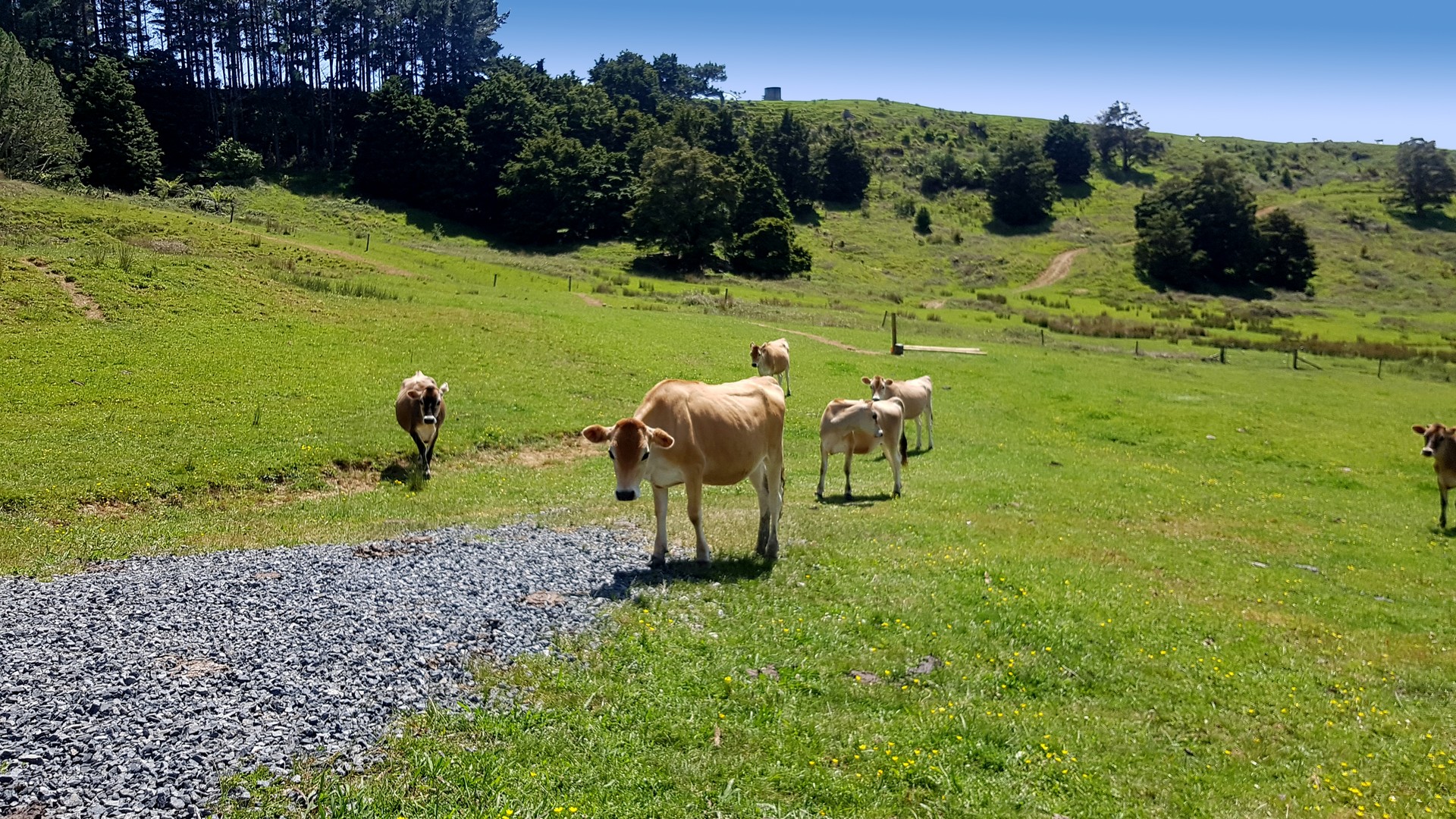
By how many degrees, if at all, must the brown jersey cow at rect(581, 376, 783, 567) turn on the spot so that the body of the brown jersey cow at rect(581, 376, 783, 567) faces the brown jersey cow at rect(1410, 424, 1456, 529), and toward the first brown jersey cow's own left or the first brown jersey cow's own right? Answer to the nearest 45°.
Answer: approximately 180°

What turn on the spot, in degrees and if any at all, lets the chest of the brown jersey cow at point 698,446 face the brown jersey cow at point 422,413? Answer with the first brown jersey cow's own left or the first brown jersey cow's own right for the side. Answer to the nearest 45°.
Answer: approximately 90° to the first brown jersey cow's own right

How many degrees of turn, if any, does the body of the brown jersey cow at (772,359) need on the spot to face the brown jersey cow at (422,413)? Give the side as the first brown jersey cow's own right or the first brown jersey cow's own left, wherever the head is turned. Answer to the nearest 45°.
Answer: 0° — it already faces it

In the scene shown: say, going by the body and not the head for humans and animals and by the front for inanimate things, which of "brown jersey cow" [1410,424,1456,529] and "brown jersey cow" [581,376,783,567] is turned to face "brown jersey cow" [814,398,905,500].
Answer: "brown jersey cow" [1410,424,1456,529]

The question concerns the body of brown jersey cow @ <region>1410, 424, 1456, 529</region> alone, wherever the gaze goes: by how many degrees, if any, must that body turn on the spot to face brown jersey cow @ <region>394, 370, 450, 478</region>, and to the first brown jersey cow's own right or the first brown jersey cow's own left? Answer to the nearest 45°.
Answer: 0° — it already faces it

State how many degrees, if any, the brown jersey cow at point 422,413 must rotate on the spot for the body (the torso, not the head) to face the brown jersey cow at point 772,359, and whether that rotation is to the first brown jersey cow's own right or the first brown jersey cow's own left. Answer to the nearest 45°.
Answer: approximately 135° to the first brown jersey cow's own left

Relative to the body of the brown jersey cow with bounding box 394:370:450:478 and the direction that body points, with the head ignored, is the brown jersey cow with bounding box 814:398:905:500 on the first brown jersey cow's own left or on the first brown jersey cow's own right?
on the first brown jersey cow's own left

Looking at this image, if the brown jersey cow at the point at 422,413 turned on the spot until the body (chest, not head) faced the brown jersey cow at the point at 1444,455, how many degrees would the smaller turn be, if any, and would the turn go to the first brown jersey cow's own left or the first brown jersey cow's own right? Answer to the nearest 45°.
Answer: approximately 90° to the first brown jersey cow's own left

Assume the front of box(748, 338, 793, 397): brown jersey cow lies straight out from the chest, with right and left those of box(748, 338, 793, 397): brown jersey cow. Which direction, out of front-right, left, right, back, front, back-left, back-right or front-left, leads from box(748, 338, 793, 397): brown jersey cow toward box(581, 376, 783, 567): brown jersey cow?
front-left

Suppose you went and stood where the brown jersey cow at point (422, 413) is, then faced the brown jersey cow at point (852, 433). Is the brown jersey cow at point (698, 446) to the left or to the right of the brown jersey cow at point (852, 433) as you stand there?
right

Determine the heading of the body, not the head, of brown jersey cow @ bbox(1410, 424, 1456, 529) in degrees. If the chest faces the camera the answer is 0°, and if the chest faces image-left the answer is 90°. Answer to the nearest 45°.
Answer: approximately 45°
